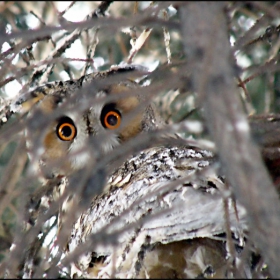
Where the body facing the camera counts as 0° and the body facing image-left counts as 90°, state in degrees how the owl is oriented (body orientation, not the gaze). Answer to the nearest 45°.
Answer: approximately 45°
